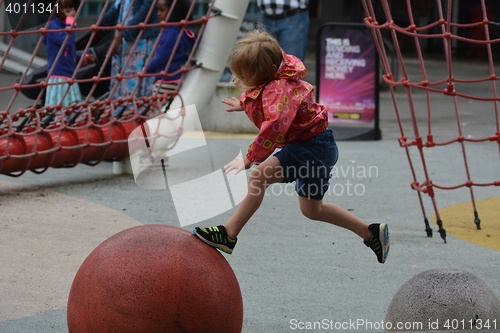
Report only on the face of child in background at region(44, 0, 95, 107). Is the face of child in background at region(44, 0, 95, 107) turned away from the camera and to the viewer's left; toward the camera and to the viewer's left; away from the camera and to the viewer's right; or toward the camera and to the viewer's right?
toward the camera and to the viewer's right

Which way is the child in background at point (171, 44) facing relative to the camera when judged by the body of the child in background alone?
to the viewer's left

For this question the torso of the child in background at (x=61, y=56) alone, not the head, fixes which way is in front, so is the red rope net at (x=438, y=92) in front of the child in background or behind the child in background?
in front

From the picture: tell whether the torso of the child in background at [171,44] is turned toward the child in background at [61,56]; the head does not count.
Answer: yes

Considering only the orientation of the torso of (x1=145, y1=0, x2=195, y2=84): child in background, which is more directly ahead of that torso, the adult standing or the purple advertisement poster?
the adult standing

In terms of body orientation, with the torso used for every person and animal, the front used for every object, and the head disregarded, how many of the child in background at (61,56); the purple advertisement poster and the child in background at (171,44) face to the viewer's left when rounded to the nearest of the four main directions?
1

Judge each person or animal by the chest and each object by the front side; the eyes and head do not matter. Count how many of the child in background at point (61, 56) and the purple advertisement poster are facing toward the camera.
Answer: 1

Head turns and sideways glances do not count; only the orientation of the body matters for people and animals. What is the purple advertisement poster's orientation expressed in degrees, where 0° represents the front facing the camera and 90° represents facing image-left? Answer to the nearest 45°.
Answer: approximately 0°

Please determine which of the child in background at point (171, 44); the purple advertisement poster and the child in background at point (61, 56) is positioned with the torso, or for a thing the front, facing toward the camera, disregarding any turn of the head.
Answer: the purple advertisement poster

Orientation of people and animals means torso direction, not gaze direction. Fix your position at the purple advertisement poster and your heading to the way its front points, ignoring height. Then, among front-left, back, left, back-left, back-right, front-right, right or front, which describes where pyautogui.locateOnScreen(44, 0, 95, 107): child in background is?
front-right
